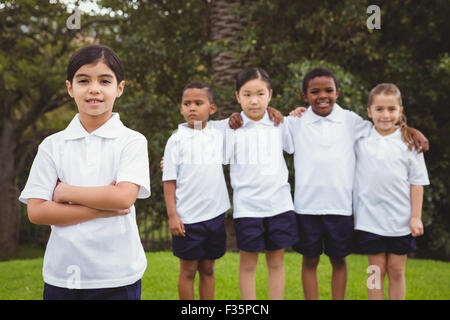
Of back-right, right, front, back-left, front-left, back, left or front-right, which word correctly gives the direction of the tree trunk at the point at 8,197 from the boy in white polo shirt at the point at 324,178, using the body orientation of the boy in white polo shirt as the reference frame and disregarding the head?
back-right

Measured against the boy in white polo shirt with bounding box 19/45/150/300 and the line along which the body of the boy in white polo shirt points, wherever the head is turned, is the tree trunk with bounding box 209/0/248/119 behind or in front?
behind

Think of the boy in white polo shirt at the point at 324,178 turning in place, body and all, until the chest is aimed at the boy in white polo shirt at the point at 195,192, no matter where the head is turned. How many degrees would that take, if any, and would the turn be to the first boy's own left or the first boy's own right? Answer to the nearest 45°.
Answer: approximately 90° to the first boy's own right

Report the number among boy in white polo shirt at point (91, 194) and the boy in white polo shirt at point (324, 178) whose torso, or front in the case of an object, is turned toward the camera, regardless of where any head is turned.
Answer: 2

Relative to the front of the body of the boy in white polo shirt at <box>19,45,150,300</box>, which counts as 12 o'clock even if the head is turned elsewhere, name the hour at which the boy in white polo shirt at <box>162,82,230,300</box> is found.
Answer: the boy in white polo shirt at <box>162,82,230,300</box> is roughly at 7 o'clock from the boy in white polo shirt at <box>19,45,150,300</box>.

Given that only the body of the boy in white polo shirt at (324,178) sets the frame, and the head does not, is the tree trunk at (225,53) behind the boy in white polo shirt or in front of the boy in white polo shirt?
behind

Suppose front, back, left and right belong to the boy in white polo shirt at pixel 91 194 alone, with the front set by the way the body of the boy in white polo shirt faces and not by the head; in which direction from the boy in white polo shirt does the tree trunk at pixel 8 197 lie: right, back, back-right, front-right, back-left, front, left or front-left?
back

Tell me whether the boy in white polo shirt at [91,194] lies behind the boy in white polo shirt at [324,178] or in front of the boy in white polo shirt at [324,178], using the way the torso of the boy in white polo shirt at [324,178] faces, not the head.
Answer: in front

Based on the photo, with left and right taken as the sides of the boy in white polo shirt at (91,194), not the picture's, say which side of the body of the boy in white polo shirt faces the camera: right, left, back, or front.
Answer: front
